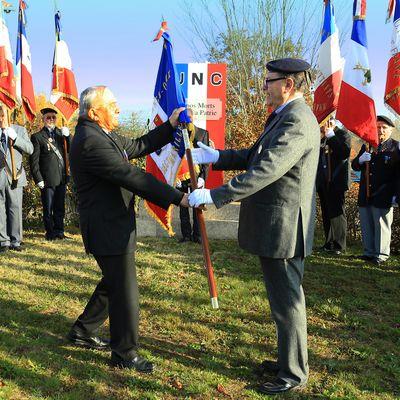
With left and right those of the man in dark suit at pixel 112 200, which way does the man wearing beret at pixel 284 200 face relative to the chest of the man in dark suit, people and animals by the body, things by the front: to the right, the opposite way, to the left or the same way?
the opposite way

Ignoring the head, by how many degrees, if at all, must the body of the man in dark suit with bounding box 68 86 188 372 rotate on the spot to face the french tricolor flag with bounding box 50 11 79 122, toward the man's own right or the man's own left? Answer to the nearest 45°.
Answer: approximately 90° to the man's own left

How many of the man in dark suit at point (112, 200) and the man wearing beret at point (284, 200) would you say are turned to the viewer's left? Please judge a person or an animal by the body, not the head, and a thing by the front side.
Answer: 1

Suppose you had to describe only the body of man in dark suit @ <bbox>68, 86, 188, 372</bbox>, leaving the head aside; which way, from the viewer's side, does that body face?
to the viewer's right

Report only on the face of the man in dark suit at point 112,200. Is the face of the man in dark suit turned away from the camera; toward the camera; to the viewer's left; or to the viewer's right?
to the viewer's right

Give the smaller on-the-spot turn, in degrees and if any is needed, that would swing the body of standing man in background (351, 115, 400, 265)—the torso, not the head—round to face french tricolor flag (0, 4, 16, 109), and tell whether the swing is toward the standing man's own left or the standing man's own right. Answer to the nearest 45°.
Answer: approximately 45° to the standing man's own right

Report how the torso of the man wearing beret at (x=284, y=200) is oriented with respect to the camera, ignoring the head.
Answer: to the viewer's left

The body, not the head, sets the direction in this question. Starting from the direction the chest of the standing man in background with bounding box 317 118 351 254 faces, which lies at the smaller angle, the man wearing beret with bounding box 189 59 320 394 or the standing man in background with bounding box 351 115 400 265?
the man wearing beret
